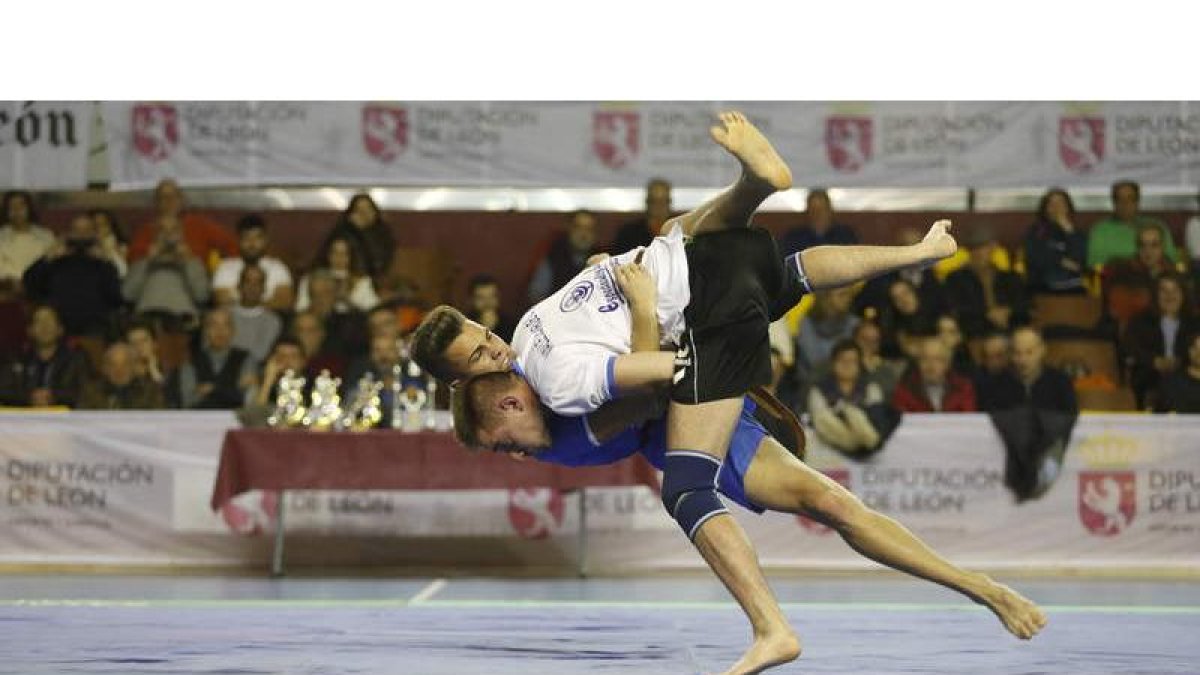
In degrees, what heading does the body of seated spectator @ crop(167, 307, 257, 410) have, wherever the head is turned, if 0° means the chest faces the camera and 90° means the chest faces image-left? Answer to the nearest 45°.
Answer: approximately 0°

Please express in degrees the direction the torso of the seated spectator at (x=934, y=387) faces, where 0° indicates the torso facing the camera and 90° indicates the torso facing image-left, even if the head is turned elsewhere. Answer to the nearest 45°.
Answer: approximately 0°
